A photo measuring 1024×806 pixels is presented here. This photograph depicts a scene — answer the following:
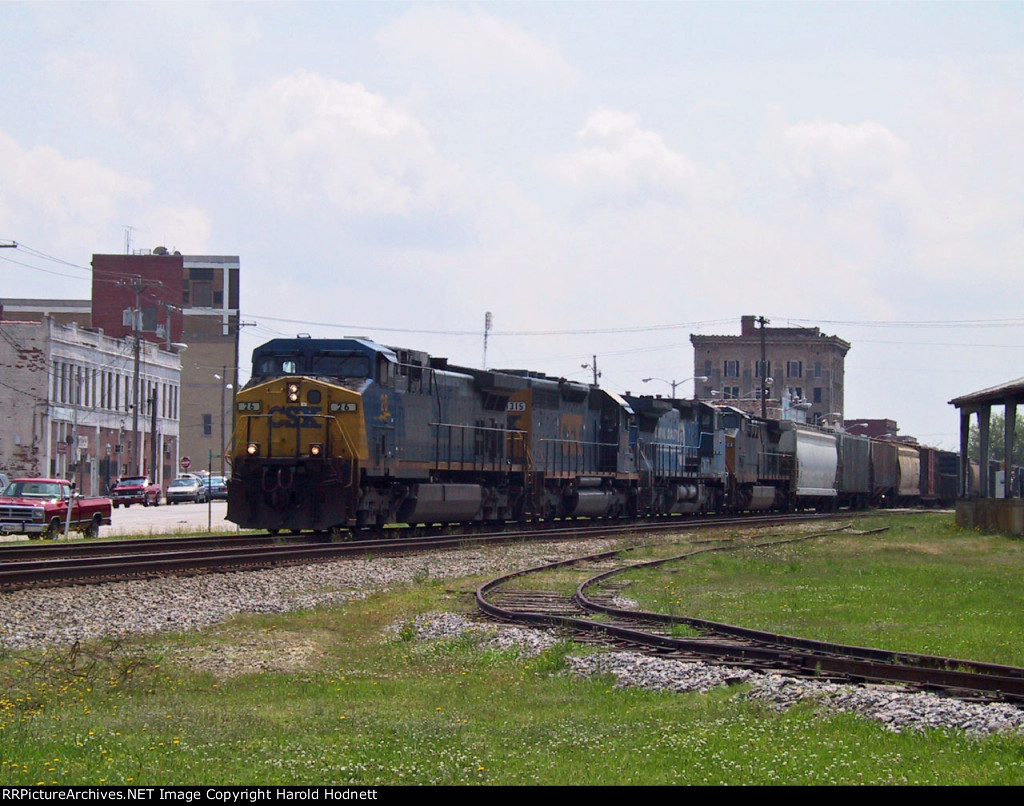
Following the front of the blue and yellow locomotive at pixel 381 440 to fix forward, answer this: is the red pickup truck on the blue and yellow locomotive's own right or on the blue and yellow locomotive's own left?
on the blue and yellow locomotive's own right

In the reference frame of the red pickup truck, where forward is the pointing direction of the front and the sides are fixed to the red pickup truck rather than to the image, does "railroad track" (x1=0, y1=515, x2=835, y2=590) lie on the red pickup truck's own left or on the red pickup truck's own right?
on the red pickup truck's own left

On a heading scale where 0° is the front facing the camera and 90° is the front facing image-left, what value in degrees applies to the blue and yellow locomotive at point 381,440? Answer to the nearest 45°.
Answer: approximately 45°

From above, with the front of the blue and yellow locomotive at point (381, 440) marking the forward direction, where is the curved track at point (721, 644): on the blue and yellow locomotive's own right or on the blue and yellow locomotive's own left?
on the blue and yellow locomotive's own left

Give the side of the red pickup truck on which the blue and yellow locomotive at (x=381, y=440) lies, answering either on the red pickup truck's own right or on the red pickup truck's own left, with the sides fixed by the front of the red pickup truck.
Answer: on the red pickup truck's own left
